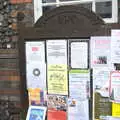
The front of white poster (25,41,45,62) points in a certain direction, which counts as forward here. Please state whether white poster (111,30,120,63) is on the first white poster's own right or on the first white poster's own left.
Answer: on the first white poster's own left

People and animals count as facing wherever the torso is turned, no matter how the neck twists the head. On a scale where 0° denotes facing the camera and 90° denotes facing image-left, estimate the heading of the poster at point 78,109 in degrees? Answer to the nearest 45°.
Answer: approximately 0°
